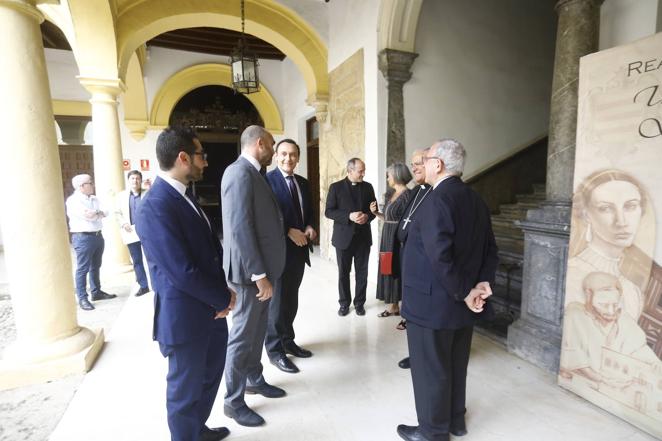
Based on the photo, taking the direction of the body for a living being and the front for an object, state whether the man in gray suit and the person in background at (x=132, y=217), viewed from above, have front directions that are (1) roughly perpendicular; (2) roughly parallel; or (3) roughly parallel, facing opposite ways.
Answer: roughly perpendicular

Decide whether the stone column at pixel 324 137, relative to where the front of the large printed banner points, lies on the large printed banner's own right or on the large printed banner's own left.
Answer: on the large printed banner's own right

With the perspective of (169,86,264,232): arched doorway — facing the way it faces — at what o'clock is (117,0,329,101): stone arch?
The stone arch is roughly at 12 o'clock from the arched doorway.

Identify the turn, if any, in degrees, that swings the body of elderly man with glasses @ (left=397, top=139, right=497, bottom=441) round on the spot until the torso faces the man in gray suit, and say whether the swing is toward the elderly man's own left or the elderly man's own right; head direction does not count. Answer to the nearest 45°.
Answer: approximately 45° to the elderly man's own left

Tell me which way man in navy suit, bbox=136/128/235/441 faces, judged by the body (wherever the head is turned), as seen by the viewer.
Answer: to the viewer's right

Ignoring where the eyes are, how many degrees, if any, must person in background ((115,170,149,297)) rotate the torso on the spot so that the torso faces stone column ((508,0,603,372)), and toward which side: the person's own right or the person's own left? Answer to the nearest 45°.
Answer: approximately 45° to the person's own left

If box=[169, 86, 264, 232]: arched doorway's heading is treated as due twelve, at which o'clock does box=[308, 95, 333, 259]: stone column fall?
The stone column is roughly at 11 o'clock from the arched doorway.

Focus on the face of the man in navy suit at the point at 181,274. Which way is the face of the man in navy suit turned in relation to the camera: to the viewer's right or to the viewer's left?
to the viewer's right

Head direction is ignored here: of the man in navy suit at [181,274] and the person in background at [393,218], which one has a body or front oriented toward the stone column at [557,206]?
the man in navy suit

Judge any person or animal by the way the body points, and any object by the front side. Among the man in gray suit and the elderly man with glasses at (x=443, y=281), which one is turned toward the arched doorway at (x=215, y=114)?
the elderly man with glasses

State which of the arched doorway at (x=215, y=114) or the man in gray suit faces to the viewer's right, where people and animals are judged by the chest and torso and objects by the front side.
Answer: the man in gray suit

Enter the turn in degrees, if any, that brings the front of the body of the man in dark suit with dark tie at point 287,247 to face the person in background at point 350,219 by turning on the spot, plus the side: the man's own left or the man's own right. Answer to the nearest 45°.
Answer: approximately 90° to the man's own left

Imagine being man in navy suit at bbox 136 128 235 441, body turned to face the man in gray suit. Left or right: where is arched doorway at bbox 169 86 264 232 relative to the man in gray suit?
left

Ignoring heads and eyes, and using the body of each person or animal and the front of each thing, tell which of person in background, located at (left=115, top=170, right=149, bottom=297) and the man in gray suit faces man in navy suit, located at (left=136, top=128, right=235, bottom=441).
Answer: the person in background
